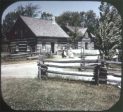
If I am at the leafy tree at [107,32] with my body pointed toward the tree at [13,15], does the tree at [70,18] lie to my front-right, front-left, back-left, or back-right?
front-right

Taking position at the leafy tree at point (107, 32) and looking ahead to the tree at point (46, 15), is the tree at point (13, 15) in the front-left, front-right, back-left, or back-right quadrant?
front-left

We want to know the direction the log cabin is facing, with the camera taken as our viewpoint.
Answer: facing the viewer and to the right of the viewer

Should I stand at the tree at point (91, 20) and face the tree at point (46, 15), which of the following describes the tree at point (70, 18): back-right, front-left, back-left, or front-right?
front-right

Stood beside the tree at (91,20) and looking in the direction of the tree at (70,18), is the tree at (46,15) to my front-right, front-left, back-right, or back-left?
front-left
